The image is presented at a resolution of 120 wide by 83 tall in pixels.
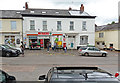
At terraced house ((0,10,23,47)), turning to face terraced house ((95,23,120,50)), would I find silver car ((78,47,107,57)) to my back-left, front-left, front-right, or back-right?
front-right

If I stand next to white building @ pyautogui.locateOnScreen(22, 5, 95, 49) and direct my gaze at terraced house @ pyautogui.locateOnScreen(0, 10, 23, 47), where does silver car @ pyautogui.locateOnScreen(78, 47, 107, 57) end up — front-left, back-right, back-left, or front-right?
back-left

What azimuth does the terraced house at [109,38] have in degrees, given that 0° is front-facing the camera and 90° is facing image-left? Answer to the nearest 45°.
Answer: approximately 45°

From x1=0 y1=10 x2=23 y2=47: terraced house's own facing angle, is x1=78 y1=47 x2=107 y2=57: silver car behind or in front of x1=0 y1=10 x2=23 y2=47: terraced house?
in front

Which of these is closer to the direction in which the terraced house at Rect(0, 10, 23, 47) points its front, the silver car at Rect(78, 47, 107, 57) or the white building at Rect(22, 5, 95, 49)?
the silver car

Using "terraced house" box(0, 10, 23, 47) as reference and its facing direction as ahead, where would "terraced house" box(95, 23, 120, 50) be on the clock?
"terraced house" box(95, 23, 120, 50) is roughly at 9 o'clock from "terraced house" box(0, 10, 23, 47).

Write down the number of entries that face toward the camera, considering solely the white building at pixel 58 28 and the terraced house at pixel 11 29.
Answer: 2

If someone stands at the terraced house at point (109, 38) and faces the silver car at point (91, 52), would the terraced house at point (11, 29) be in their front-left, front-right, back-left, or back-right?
front-right

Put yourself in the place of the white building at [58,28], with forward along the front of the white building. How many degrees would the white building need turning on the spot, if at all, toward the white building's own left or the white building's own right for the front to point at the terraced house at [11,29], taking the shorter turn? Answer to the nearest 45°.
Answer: approximately 90° to the white building's own right

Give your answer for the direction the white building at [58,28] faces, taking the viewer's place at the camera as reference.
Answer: facing the viewer

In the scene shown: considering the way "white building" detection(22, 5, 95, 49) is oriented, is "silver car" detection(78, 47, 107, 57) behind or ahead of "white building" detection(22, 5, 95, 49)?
ahead

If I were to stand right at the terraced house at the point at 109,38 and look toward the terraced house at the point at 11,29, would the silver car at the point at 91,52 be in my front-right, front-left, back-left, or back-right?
front-left

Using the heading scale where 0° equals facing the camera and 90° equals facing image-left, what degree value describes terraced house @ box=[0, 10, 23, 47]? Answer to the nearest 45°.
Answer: approximately 0°

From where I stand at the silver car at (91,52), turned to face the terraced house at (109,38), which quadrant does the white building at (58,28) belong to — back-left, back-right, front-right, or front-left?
front-left

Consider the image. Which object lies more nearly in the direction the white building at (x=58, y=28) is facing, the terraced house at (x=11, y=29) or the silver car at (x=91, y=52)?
the silver car
